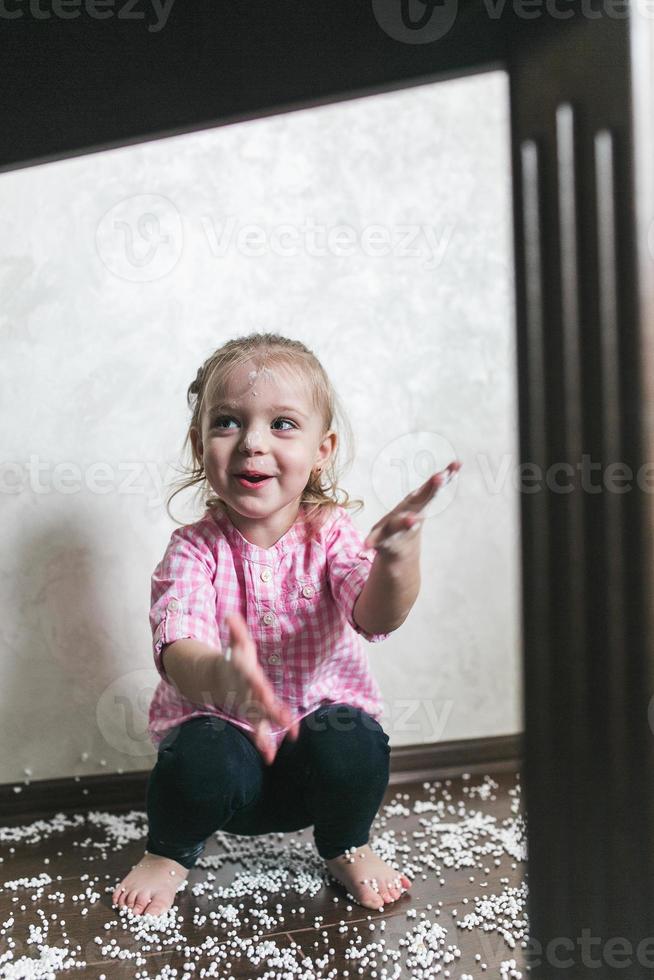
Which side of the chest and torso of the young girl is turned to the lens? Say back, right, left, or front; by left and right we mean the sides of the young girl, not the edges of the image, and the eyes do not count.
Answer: front

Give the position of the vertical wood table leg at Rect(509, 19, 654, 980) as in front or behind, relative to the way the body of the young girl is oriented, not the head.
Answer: in front

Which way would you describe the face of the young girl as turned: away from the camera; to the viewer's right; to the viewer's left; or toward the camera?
toward the camera
